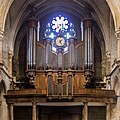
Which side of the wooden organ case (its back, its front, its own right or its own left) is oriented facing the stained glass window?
back

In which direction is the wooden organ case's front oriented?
toward the camera
